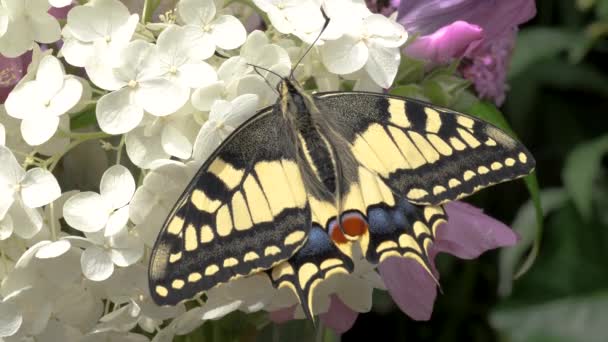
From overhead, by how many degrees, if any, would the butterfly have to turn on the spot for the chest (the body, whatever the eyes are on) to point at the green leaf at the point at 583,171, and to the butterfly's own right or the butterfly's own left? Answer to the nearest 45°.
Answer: approximately 45° to the butterfly's own right

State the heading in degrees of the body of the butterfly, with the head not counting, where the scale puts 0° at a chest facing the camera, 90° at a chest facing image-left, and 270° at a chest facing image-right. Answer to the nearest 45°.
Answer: approximately 180°
